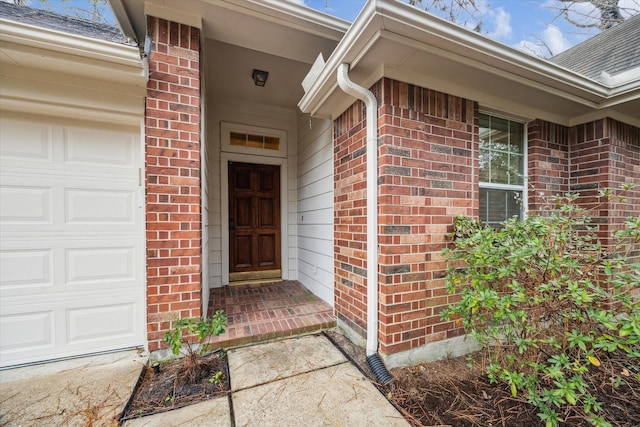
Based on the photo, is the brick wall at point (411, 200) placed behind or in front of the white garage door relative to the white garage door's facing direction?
in front

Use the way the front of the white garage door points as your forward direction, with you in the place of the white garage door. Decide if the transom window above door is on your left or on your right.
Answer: on your left

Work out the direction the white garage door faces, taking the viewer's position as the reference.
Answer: facing the viewer and to the right of the viewer

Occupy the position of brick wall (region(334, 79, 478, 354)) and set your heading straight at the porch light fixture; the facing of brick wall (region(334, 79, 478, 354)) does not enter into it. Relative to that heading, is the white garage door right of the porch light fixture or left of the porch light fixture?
left

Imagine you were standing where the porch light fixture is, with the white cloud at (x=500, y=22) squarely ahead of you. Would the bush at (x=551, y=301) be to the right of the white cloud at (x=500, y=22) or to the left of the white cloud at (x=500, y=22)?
right
